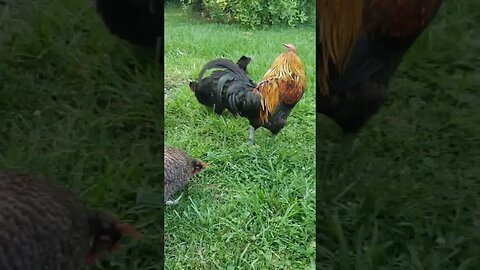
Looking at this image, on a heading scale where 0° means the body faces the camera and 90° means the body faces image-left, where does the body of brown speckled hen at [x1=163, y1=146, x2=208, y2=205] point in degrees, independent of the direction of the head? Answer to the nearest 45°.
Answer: approximately 270°

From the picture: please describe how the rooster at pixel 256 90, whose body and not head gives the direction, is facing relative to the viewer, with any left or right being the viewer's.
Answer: facing to the right of the viewer

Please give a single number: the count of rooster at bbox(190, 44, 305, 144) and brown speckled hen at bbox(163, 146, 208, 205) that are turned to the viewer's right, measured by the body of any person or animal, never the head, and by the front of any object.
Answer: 2
